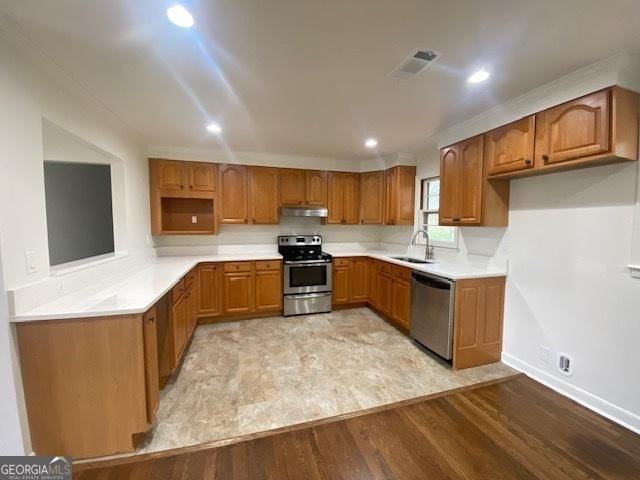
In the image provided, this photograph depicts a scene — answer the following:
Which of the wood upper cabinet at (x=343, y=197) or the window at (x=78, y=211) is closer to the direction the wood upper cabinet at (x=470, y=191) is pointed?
the window

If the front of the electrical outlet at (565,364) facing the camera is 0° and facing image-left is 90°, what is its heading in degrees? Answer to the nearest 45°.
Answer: approximately 45°

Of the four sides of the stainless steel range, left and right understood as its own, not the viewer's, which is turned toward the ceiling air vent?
front

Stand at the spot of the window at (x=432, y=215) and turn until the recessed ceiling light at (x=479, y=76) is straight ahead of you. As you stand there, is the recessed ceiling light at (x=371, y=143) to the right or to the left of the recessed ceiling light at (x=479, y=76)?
right

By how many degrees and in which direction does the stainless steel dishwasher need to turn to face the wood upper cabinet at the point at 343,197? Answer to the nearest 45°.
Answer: approximately 90° to its right

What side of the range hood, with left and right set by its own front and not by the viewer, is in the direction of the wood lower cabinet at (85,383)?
front

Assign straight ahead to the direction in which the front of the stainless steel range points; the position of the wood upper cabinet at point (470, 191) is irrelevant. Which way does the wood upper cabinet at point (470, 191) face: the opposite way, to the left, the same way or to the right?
to the right

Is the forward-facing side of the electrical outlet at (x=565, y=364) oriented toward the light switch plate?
yes

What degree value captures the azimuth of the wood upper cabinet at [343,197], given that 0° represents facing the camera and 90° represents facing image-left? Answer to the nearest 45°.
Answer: approximately 0°

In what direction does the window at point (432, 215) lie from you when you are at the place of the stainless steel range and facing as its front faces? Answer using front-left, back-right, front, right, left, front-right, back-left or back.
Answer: left

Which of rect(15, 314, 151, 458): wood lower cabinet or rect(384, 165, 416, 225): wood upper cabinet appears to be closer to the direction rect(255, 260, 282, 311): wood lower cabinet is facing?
the wood lower cabinet

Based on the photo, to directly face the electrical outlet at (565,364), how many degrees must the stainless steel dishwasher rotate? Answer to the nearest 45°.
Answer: approximately 135° to its left

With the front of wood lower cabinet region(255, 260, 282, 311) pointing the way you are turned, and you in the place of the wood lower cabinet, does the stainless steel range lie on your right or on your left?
on your left

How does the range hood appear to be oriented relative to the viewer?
toward the camera

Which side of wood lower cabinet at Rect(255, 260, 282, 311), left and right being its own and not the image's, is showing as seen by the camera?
front
